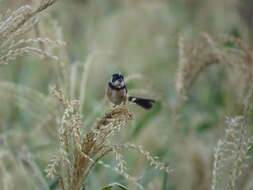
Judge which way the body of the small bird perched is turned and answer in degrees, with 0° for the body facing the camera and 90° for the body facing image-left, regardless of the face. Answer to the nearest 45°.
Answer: approximately 45°
